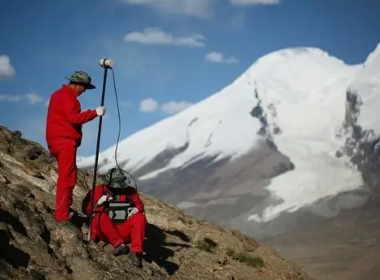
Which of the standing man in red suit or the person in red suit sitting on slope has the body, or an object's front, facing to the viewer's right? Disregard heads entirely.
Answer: the standing man in red suit

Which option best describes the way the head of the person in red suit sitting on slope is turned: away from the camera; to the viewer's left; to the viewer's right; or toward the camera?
toward the camera

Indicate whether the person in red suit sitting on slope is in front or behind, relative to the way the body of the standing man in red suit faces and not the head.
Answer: in front

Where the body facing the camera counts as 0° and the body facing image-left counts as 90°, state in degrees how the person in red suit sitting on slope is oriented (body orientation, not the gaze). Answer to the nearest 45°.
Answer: approximately 0°

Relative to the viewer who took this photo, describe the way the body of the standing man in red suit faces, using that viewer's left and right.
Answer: facing to the right of the viewer

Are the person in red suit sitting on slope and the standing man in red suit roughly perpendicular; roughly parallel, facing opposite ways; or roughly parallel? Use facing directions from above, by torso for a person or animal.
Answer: roughly perpendicular

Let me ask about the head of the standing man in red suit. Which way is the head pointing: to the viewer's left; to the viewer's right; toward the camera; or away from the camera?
to the viewer's right

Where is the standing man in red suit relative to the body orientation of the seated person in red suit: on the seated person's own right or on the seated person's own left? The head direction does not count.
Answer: on the seated person's own right

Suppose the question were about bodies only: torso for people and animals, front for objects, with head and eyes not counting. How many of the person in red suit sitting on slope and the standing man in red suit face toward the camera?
1
